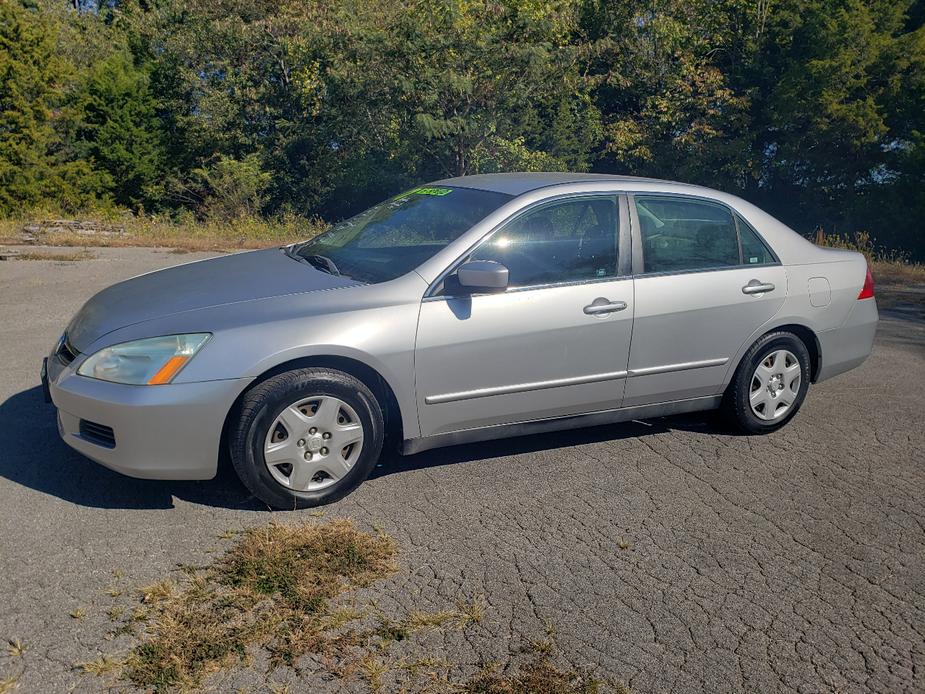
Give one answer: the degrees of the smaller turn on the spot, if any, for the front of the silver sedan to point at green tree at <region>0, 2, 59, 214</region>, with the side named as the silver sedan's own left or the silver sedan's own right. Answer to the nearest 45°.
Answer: approximately 90° to the silver sedan's own right

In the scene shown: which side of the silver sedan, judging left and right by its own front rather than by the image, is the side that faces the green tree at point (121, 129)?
right

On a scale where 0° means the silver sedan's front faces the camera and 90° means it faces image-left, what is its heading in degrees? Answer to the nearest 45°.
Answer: approximately 45°
